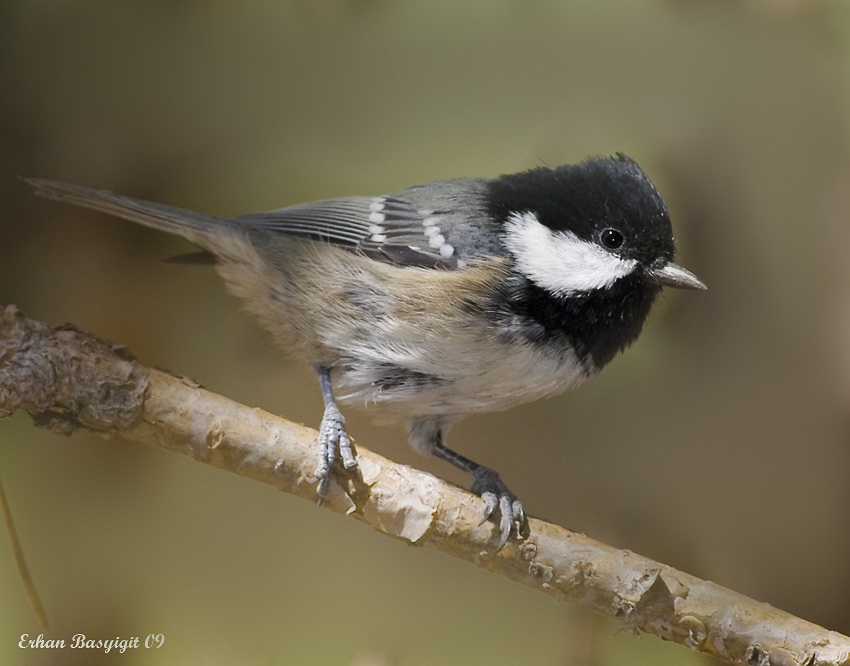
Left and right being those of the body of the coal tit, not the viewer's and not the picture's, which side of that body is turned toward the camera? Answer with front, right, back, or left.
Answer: right
